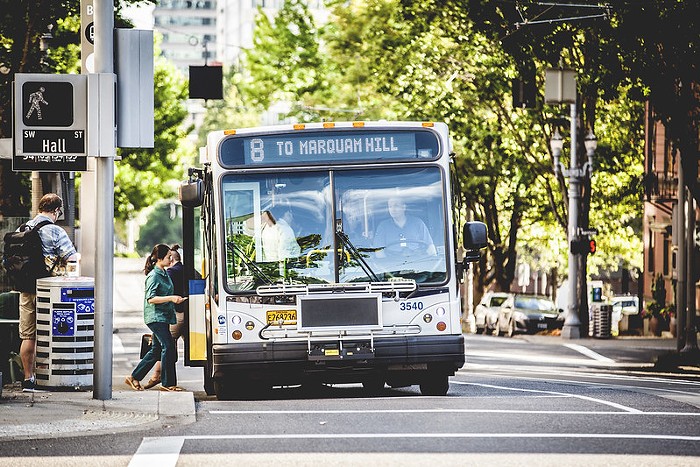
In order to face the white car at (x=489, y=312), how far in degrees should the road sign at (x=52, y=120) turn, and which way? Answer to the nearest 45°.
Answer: approximately 135° to its left

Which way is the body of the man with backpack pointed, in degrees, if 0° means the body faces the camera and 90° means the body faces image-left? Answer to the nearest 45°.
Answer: approximately 225°

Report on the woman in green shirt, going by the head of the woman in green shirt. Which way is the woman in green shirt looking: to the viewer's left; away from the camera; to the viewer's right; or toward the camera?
to the viewer's right

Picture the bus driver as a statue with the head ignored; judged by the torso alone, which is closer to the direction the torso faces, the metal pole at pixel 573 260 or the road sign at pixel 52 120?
the road sign

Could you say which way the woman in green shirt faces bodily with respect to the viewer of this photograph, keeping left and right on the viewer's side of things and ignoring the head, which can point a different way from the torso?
facing to the right of the viewer

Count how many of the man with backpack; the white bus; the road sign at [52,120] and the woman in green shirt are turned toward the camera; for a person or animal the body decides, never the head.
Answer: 2
